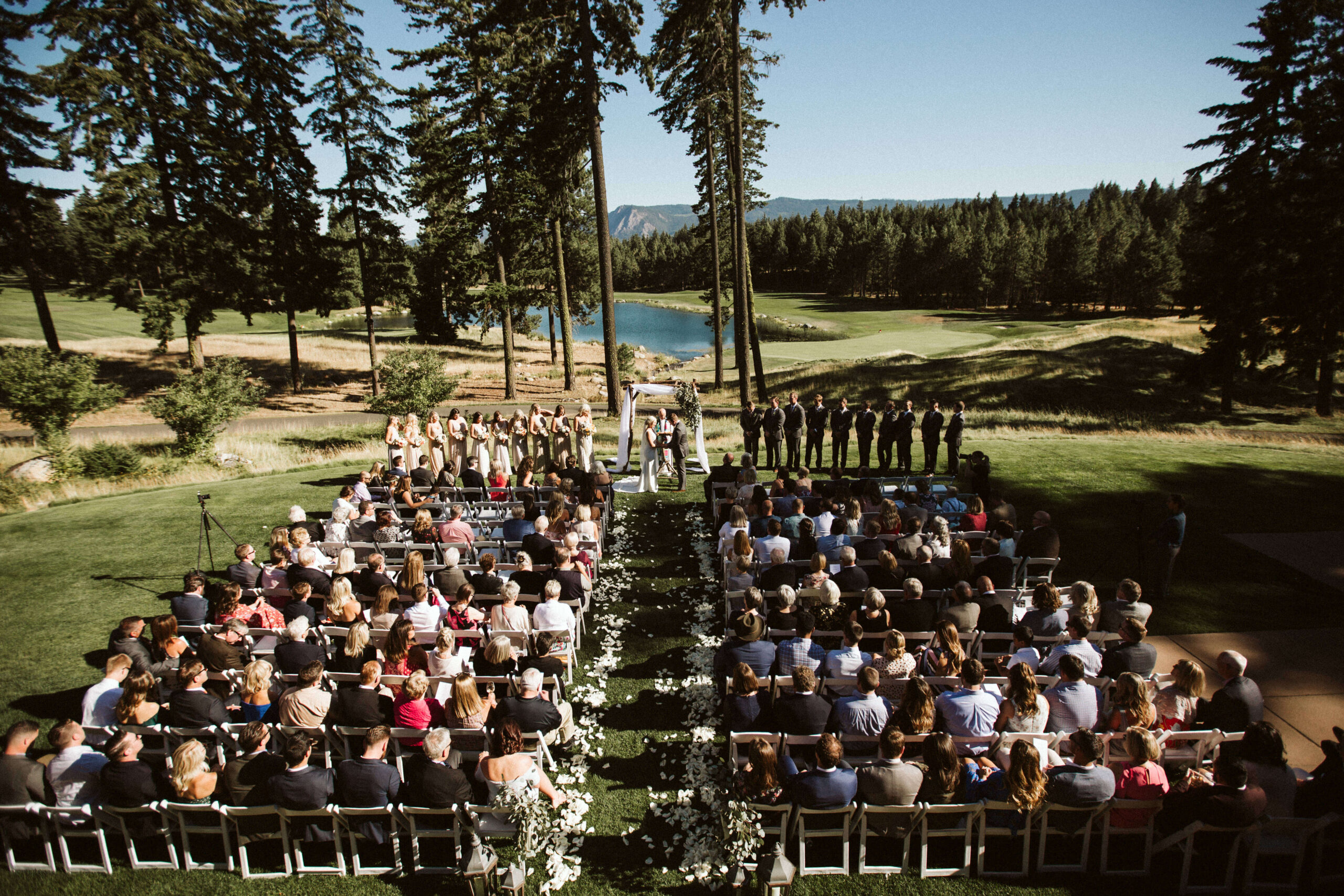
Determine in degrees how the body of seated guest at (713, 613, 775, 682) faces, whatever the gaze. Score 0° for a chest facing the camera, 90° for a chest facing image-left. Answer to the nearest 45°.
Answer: approximately 180°

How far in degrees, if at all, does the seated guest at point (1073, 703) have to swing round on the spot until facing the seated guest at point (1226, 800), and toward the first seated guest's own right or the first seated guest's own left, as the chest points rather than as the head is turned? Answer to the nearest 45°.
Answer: approximately 135° to the first seated guest's own right

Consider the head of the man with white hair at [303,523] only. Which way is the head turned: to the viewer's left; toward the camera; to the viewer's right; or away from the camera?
away from the camera

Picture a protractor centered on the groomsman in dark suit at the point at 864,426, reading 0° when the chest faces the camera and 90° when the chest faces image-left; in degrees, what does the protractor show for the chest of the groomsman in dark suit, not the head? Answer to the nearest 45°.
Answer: approximately 45°

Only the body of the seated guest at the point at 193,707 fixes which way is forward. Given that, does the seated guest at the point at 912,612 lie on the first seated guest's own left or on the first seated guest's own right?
on the first seated guest's own right

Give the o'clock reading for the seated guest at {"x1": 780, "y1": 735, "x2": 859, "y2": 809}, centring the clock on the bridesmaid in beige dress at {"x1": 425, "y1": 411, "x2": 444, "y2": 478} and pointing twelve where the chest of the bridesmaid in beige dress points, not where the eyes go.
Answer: The seated guest is roughly at 1 o'clock from the bridesmaid in beige dress.

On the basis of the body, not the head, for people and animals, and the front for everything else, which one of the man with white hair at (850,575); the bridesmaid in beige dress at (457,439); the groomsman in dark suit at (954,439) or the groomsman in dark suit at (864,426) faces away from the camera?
the man with white hair

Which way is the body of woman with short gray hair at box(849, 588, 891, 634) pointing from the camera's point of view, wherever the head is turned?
away from the camera

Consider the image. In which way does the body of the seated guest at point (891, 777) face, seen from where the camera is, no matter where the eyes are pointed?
away from the camera

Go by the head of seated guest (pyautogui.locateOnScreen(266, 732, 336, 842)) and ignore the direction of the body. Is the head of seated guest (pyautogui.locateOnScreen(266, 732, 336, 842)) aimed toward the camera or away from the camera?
away from the camera

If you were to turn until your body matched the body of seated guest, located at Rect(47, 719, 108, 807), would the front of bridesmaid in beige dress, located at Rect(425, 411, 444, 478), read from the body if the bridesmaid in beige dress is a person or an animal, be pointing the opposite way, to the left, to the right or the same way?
to the right

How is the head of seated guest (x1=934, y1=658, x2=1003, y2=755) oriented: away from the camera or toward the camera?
away from the camera
